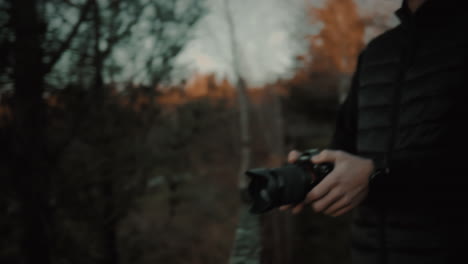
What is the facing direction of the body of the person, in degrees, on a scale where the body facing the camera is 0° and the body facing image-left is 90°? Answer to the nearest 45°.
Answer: approximately 45°
